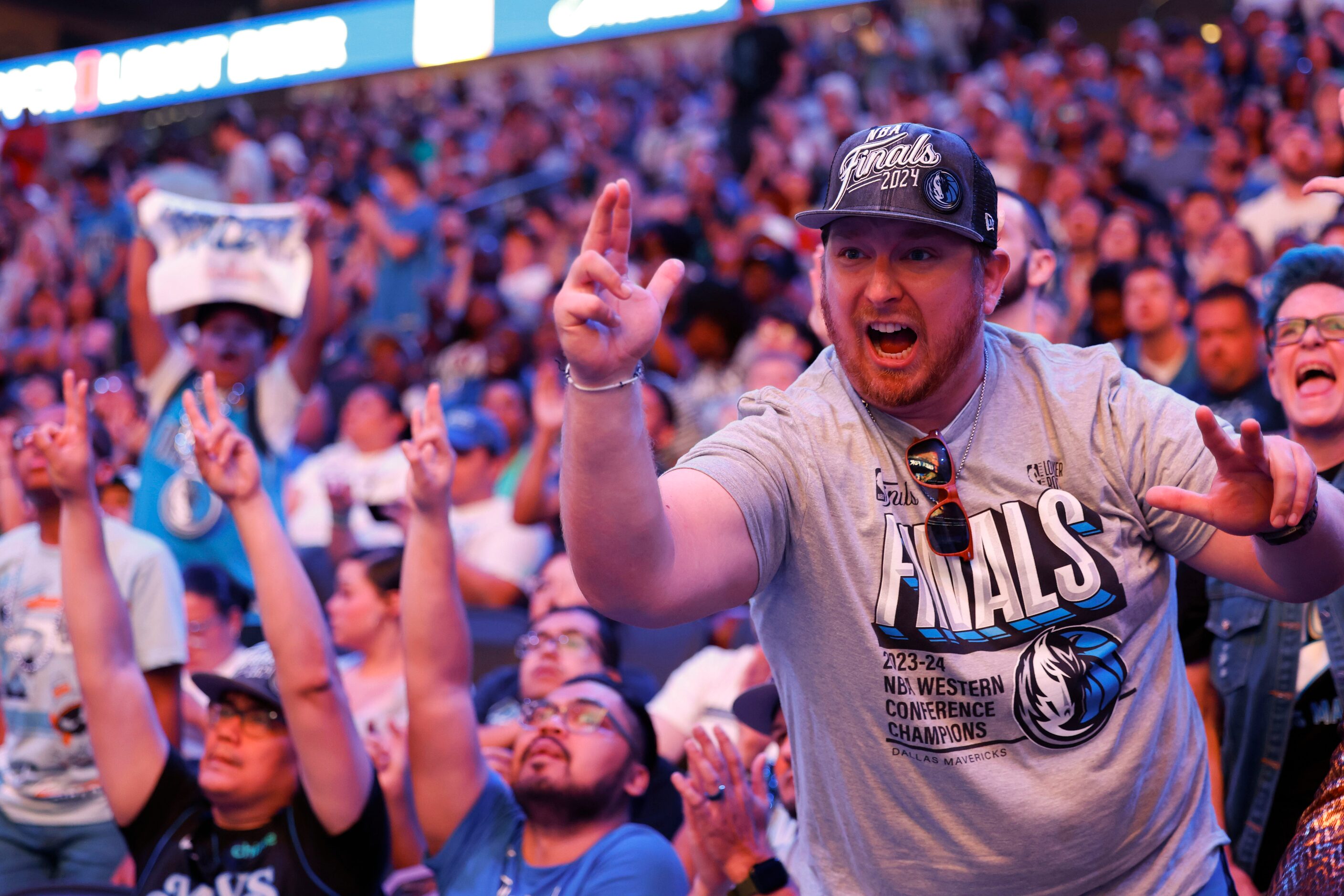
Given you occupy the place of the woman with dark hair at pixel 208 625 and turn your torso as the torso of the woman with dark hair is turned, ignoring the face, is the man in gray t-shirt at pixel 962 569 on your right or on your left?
on your left

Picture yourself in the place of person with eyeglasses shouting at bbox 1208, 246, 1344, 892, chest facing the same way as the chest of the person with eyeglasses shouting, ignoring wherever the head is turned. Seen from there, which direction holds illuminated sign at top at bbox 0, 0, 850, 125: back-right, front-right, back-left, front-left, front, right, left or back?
back-right

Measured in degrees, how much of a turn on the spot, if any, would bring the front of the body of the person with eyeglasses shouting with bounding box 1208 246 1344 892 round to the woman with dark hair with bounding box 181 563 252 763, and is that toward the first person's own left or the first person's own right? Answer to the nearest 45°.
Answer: approximately 90° to the first person's own right

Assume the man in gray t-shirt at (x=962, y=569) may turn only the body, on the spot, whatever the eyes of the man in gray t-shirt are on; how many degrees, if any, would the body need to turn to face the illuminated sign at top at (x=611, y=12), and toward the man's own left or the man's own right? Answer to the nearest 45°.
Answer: approximately 180°

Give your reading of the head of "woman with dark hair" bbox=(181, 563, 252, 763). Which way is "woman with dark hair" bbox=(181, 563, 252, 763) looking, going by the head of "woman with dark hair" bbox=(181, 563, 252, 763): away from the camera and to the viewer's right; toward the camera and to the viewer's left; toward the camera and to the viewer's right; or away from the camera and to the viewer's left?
toward the camera and to the viewer's left

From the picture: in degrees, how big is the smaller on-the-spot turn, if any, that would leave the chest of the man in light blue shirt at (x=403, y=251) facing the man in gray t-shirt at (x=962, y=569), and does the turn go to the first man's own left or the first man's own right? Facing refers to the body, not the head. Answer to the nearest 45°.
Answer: approximately 90° to the first man's own left

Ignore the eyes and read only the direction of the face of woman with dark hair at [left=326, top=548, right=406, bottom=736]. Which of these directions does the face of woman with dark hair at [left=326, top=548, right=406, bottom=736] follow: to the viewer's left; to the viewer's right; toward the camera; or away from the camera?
to the viewer's left

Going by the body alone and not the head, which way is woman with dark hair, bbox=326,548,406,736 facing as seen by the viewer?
to the viewer's left
